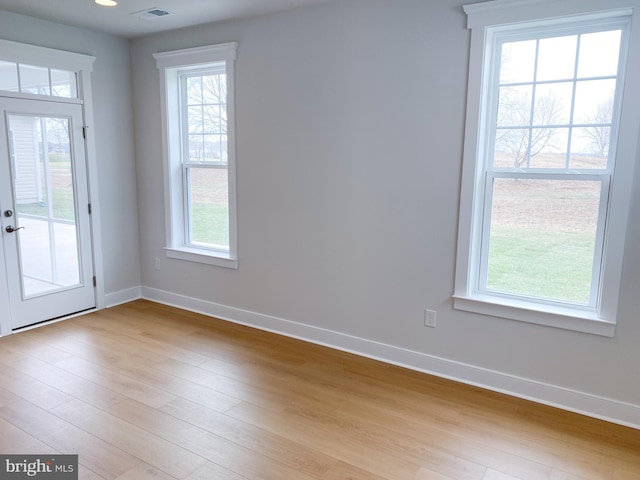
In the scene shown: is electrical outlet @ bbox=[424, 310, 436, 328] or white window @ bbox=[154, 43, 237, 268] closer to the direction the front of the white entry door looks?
the electrical outlet

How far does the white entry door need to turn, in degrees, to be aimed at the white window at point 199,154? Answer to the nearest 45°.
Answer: approximately 45° to its left

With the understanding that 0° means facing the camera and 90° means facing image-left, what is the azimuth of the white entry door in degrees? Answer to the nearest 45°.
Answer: approximately 315°

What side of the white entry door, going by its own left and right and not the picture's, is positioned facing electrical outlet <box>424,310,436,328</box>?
front

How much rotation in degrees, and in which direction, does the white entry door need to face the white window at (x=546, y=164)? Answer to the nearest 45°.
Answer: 0° — it already faces it
